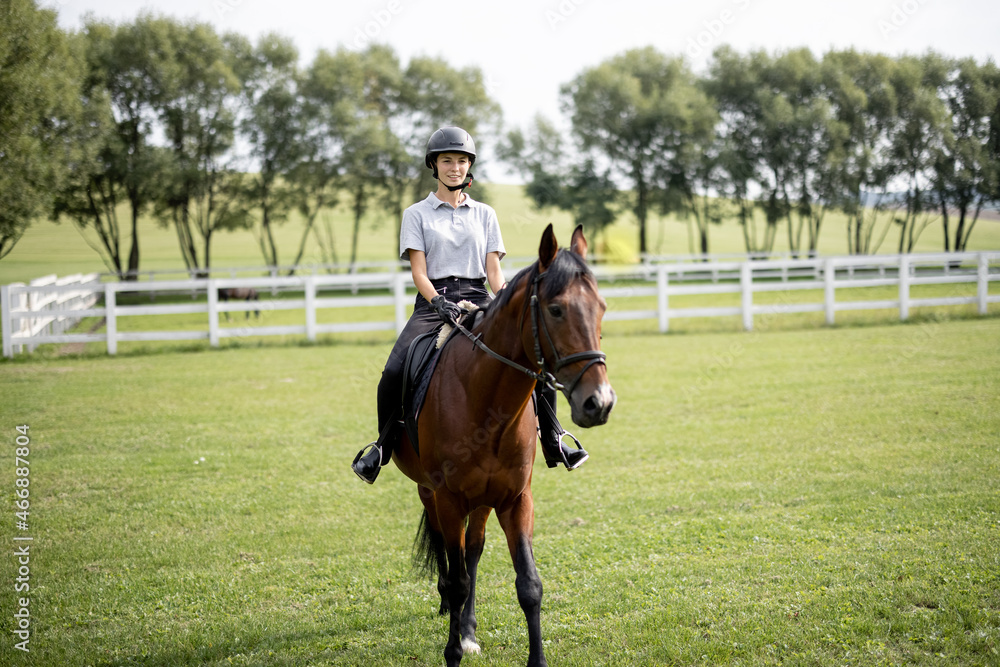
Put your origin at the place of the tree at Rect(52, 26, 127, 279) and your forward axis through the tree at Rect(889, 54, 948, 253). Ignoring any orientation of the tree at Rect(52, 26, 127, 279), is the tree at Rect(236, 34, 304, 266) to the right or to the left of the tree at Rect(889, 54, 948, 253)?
left

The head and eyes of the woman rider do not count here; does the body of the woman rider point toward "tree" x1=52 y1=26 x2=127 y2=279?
no

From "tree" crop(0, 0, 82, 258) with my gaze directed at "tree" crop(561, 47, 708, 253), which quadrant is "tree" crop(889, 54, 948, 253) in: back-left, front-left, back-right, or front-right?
front-right

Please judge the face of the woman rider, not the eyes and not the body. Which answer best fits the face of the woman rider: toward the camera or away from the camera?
toward the camera

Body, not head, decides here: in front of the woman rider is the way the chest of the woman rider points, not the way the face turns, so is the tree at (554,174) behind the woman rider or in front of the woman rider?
behind

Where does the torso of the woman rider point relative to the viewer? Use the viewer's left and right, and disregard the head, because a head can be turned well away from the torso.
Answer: facing the viewer

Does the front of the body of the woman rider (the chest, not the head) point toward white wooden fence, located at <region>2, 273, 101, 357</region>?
no

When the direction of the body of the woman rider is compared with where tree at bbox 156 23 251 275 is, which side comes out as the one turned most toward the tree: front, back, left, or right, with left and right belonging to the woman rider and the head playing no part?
back

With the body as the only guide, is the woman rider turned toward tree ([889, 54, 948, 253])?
no
